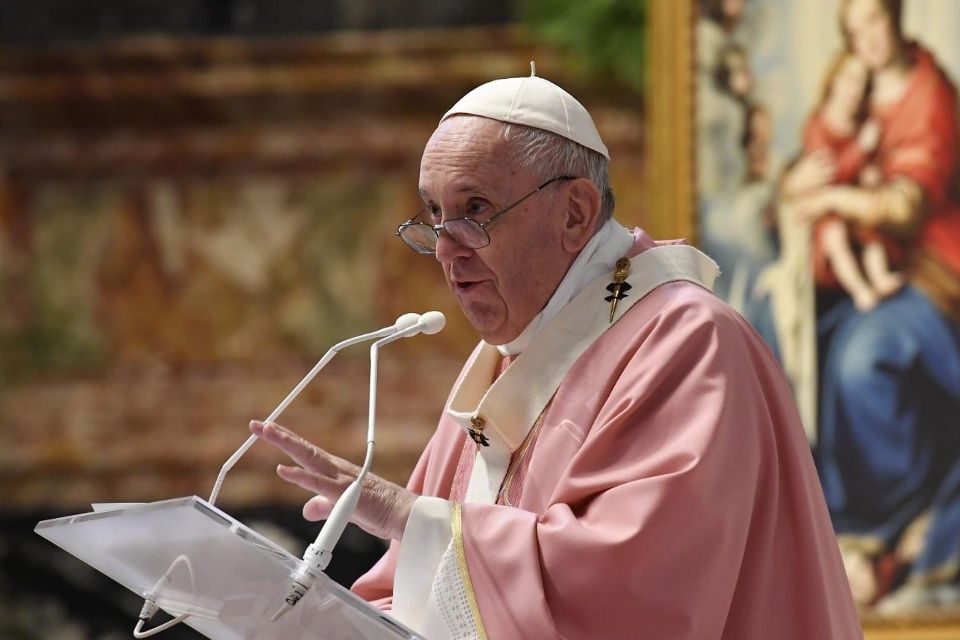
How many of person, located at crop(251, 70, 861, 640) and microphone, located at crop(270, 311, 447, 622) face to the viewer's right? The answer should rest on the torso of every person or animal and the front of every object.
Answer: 1

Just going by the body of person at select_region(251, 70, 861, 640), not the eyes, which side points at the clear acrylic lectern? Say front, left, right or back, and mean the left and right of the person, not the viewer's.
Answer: front

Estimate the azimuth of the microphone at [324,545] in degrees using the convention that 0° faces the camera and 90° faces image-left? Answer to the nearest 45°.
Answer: approximately 270°

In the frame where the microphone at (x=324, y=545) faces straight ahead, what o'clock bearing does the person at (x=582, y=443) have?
The person is roughly at 11 o'clock from the microphone.

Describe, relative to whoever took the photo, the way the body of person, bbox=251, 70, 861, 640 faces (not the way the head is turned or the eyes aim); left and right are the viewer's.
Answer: facing the viewer and to the left of the viewer

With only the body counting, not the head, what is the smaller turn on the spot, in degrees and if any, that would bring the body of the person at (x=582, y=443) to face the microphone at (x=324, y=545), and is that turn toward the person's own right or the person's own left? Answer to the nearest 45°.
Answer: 0° — they already face it
